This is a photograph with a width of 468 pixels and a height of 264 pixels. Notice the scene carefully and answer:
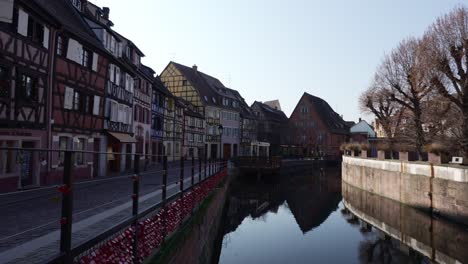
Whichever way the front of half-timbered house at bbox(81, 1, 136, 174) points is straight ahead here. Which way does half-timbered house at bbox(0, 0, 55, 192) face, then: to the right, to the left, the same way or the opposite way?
the same way

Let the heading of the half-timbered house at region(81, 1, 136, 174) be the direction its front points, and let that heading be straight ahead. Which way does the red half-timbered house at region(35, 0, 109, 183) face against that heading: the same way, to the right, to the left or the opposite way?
the same way

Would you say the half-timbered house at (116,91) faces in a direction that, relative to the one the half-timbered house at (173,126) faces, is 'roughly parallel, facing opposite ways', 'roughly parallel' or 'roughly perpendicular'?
roughly parallel

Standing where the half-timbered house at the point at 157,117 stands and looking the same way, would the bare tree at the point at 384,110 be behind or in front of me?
in front

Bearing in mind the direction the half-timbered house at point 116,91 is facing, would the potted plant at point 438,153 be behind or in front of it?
in front

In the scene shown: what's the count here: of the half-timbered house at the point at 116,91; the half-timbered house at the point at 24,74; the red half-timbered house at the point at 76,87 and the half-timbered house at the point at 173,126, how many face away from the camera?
0

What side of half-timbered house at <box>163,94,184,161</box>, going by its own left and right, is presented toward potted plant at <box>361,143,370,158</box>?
front

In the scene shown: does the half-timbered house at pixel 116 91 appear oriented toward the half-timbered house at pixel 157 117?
no

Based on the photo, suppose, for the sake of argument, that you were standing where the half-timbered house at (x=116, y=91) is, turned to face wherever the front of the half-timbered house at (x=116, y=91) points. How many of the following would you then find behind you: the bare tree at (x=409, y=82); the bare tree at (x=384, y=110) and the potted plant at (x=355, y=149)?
0

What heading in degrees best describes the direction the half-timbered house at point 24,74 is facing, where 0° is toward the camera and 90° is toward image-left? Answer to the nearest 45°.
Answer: approximately 315°

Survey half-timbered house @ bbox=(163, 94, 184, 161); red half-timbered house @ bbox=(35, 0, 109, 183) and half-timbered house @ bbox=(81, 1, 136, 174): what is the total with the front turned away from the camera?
0

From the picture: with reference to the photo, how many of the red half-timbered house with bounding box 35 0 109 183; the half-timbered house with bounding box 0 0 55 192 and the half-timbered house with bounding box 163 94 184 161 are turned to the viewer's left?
0

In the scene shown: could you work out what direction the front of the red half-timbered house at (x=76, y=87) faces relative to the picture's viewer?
facing the viewer and to the right of the viewer

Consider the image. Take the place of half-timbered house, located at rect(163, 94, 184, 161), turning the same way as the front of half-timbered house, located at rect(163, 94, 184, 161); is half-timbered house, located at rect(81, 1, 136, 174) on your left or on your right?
on your right

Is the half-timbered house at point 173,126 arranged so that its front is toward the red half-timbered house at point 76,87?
no

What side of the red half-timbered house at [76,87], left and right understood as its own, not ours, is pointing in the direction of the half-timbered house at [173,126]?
left

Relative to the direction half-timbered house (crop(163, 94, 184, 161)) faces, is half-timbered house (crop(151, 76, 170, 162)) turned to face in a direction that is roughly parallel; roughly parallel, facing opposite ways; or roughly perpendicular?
roughly parallel

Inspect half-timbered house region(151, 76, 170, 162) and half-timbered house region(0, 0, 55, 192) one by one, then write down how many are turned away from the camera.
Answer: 0
